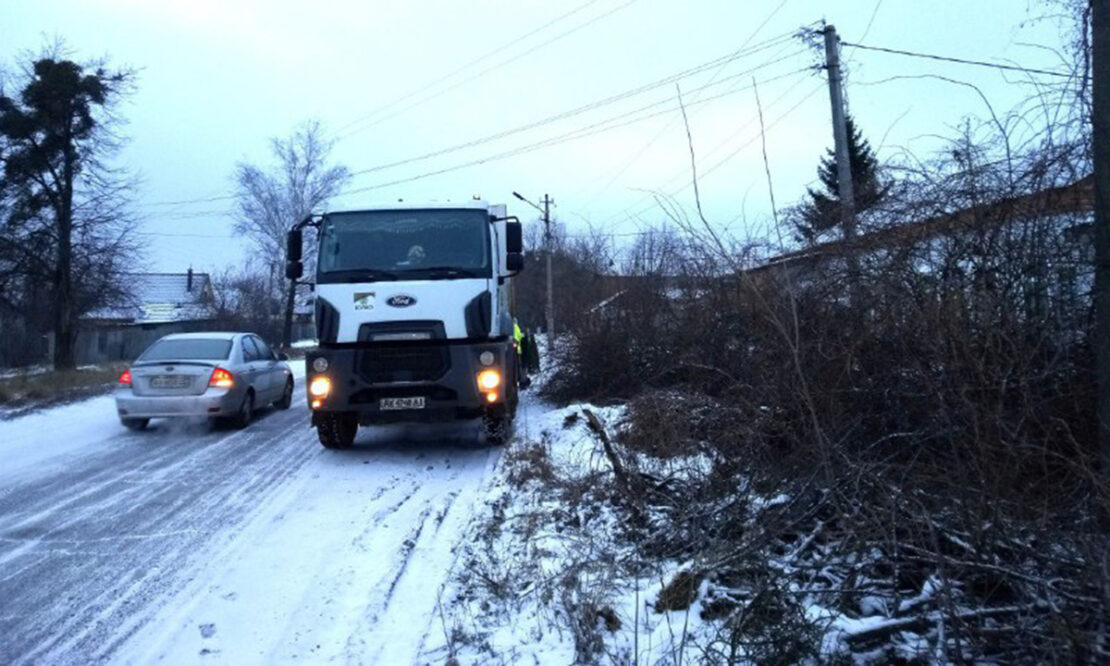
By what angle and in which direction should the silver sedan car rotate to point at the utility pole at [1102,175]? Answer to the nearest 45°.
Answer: approximately 90° to its right

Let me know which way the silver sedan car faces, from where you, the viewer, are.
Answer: facing away from the viewer and to the right of the viewer
